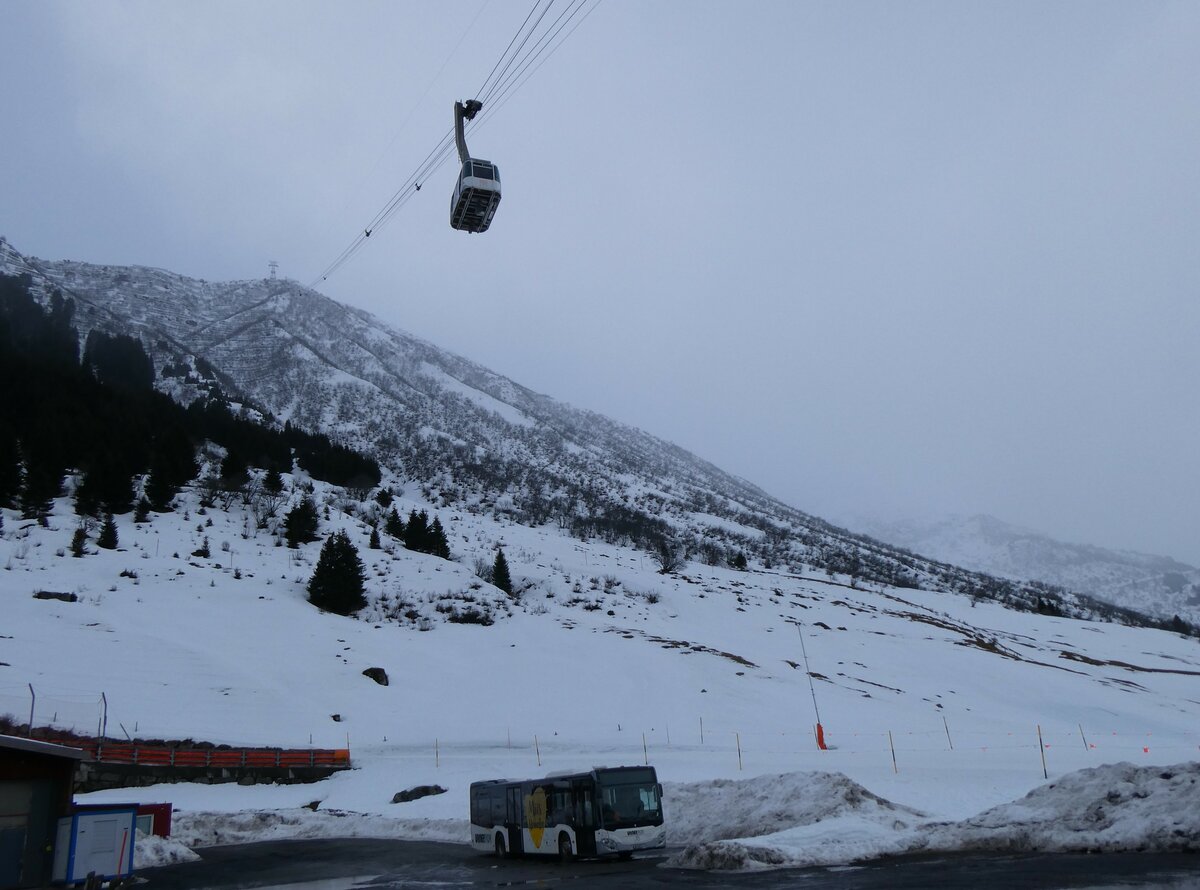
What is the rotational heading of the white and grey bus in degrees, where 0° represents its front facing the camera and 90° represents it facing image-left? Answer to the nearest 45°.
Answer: approximately 315°

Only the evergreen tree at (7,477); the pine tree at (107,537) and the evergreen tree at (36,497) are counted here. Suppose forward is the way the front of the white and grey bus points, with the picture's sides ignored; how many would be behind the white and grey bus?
3

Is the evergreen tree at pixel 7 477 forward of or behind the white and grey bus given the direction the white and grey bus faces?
behind

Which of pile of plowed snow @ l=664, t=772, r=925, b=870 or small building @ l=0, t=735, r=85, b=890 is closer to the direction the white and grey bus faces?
the pile of plowed snow

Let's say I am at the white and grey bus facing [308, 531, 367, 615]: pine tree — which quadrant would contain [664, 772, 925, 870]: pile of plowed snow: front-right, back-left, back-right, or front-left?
back-right

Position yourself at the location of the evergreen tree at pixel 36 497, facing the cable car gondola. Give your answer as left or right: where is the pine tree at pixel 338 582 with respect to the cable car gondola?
left

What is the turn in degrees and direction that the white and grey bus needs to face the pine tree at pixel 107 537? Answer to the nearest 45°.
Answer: approximately 180°

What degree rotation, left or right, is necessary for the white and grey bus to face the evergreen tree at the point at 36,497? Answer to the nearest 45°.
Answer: approximately 180°

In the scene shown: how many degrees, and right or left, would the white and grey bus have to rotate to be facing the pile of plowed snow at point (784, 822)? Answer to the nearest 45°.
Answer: approximately 45° to its left
